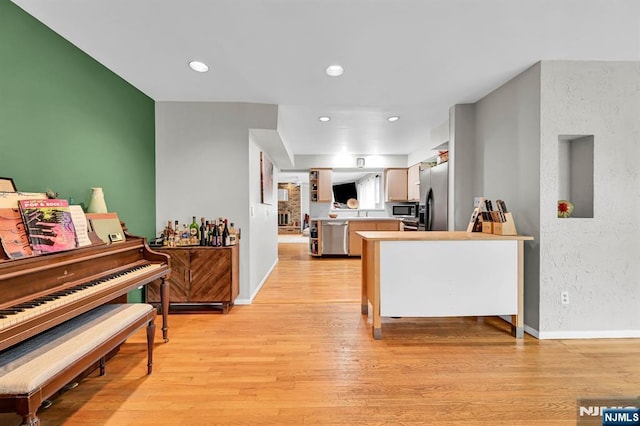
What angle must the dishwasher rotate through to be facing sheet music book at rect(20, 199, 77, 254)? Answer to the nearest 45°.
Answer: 0° — it already faces it

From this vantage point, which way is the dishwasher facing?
toward the camera

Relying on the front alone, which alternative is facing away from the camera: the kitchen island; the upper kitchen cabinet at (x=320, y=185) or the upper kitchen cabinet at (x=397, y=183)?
the kitchen island

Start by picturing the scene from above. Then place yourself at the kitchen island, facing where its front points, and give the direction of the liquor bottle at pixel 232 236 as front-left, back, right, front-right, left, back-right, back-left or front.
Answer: left

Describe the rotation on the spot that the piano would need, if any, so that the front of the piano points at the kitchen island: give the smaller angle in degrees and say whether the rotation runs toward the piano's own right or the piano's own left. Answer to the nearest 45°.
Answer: approximately 45° to the piano's own left

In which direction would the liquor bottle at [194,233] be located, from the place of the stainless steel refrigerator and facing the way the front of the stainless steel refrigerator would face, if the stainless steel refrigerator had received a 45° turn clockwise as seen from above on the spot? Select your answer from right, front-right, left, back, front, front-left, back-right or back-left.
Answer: front-left

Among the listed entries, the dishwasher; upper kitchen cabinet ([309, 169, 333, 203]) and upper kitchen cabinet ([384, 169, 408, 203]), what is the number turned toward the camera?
3

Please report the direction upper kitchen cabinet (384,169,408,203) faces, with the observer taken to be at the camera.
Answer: facing the viewer

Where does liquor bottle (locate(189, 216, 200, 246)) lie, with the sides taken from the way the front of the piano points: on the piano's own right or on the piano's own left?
on the piano's own left

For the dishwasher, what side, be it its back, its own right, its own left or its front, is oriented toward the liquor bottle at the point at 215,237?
front

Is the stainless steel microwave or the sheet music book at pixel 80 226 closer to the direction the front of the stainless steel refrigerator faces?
the sheet music book
